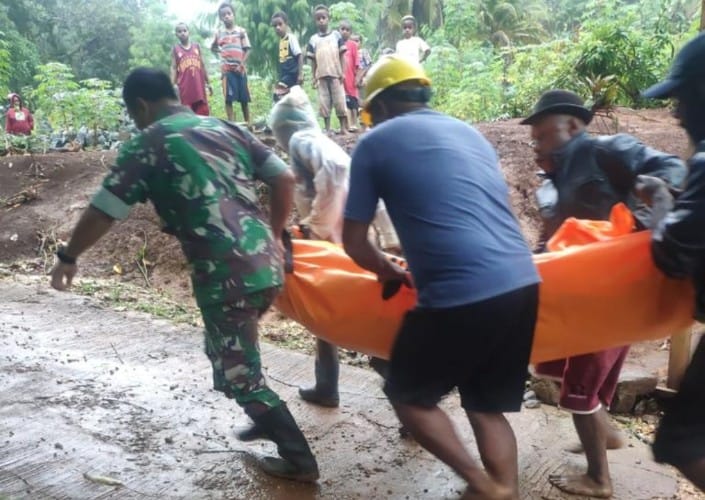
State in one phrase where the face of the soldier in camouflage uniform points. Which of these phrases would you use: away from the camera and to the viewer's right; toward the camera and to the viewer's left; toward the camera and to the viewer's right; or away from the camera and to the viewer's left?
away from the camera and to the viewer's left

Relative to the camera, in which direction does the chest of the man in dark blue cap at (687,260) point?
to the viewer's left

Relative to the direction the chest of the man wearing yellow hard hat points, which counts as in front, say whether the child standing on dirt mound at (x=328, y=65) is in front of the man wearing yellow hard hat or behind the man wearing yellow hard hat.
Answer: in front

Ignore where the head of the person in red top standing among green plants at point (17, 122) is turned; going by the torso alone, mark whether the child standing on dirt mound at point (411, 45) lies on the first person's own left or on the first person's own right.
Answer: on the first person's own left

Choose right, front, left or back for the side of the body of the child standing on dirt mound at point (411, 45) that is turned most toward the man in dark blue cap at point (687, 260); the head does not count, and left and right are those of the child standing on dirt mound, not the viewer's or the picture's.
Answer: front

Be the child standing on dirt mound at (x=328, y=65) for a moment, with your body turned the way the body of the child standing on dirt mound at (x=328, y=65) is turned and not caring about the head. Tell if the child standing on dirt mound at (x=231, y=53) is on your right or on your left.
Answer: on your right

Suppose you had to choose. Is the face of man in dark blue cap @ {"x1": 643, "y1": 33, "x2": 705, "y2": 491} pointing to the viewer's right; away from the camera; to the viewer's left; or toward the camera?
to the viewer's left

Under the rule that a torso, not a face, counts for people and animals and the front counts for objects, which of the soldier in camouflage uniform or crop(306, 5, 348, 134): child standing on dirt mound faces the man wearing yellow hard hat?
the child standing on dirt mound

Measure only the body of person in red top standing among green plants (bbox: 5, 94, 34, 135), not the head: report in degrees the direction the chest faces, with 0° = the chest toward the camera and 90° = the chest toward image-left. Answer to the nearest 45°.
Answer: approximately 0°

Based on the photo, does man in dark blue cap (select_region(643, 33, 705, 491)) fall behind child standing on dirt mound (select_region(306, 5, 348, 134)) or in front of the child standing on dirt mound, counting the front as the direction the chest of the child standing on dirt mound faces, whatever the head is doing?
in front

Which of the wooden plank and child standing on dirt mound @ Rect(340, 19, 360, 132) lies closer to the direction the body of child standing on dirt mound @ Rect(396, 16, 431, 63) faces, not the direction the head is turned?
the wooden plank

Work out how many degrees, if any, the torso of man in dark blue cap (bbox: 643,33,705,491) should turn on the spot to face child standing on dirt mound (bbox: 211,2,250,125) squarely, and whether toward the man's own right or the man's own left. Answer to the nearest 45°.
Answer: approximately 45° to the man's own right

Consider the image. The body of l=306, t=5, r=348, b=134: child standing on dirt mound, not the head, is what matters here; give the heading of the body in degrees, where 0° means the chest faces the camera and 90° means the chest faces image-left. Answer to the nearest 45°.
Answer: approximately 0°
